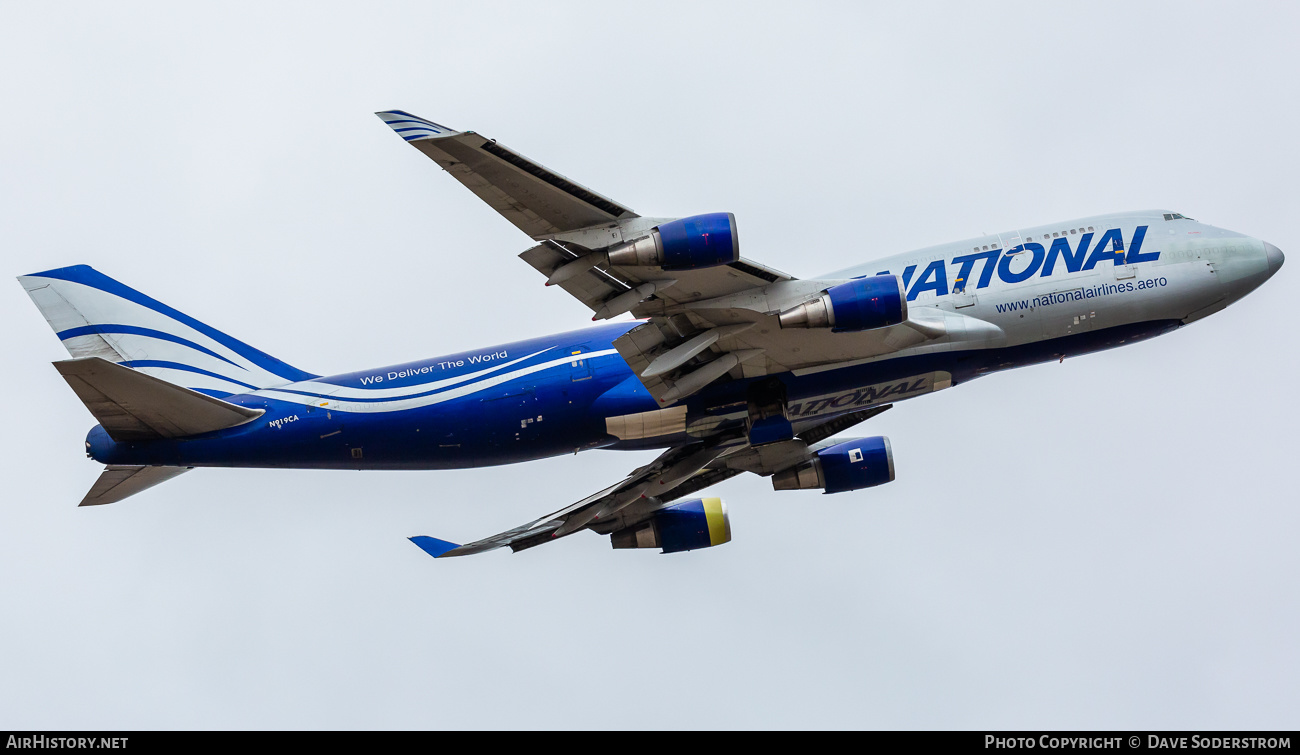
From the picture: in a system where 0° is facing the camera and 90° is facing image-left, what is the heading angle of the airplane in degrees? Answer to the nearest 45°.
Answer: approximately 270°
